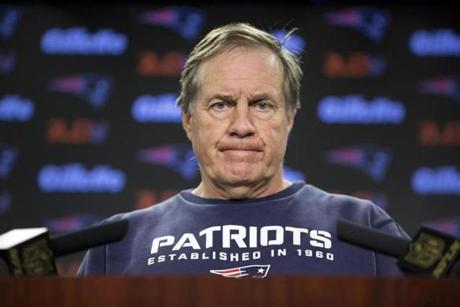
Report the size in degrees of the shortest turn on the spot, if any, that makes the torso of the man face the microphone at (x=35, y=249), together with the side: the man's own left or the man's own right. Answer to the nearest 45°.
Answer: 0° — they already face it

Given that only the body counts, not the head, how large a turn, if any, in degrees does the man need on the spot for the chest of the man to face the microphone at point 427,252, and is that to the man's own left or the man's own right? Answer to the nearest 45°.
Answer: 0° — they already face it

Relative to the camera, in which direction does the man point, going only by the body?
toward the camera
